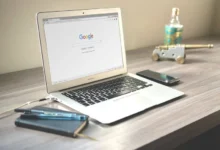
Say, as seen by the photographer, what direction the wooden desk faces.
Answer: facing the viewer and to the right of the viewer

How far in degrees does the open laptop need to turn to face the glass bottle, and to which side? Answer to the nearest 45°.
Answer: approximately 90° to its left

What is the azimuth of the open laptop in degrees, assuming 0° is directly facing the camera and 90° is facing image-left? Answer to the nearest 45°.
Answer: approximately 315°
